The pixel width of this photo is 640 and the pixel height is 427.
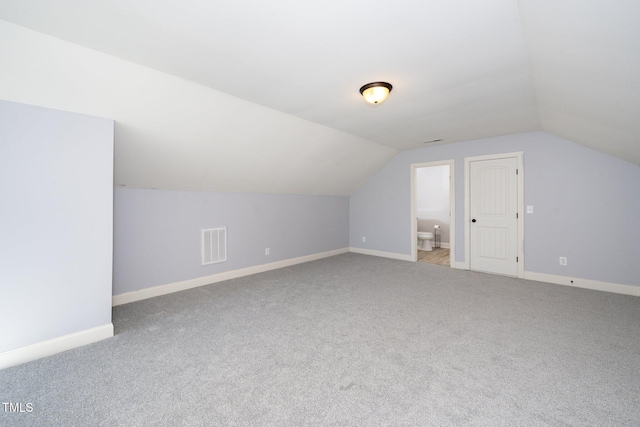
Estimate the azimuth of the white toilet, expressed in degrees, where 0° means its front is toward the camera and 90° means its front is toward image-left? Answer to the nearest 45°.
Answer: approximately 315°

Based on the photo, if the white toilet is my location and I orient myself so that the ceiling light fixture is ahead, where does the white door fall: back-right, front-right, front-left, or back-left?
front-left

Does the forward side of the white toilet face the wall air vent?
no

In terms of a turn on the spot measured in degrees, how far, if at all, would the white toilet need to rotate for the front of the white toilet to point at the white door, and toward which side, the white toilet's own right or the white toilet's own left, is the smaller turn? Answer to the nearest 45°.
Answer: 0° — it already faces it

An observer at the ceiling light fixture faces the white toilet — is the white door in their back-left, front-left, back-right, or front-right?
front-right

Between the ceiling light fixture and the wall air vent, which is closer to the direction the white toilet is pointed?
the ceiling light fixture

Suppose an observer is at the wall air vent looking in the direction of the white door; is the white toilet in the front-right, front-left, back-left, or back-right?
front-left

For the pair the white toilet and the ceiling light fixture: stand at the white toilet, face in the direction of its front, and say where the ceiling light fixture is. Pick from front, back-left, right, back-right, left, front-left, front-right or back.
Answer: front-right
